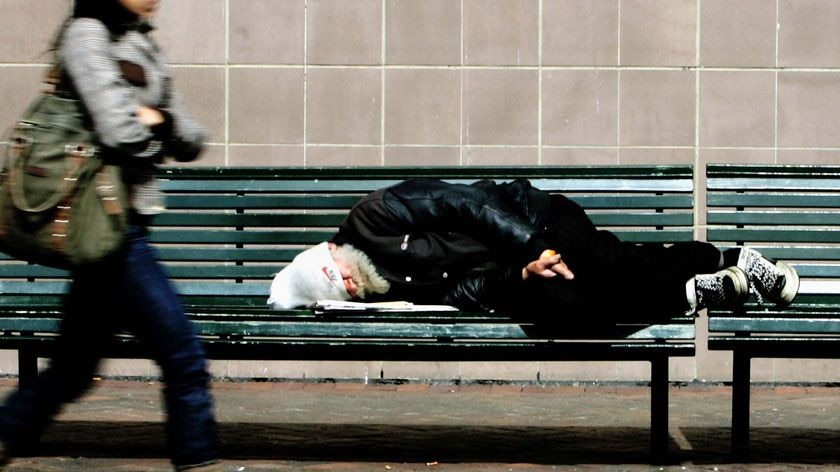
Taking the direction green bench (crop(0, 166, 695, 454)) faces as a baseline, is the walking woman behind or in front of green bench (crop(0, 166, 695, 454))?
in front

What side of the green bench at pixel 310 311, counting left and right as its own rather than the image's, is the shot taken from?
front
